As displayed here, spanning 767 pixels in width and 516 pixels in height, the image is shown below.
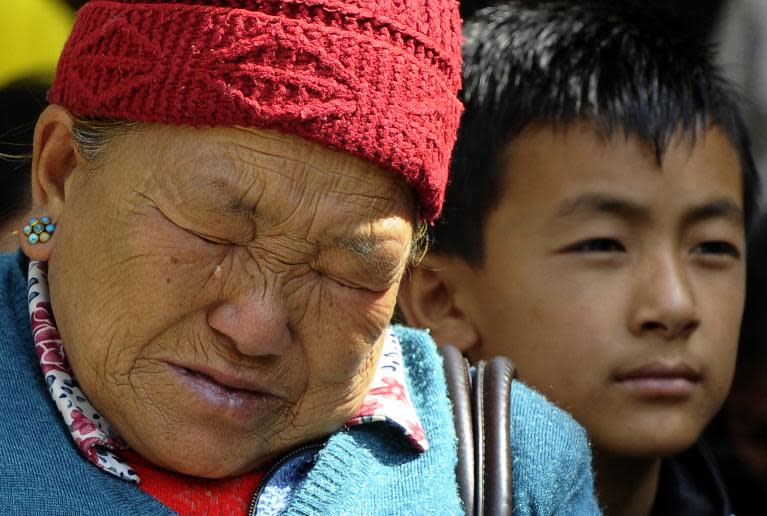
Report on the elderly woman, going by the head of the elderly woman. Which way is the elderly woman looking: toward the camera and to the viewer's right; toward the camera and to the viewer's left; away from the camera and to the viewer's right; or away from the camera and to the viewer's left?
toward the camera and to the viewer's right

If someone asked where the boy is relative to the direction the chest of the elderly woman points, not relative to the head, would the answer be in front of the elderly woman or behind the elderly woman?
behind

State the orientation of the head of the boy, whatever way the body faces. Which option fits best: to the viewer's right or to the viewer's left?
to the viewer's right

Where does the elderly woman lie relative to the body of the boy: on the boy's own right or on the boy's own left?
on the boy's own right

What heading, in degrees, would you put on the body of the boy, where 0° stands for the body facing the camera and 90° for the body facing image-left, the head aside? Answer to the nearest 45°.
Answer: approximately 315°

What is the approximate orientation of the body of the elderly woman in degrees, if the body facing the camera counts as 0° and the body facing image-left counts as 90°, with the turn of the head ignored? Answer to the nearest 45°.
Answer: approximately 0°

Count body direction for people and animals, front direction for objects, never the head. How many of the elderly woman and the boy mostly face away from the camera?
0
